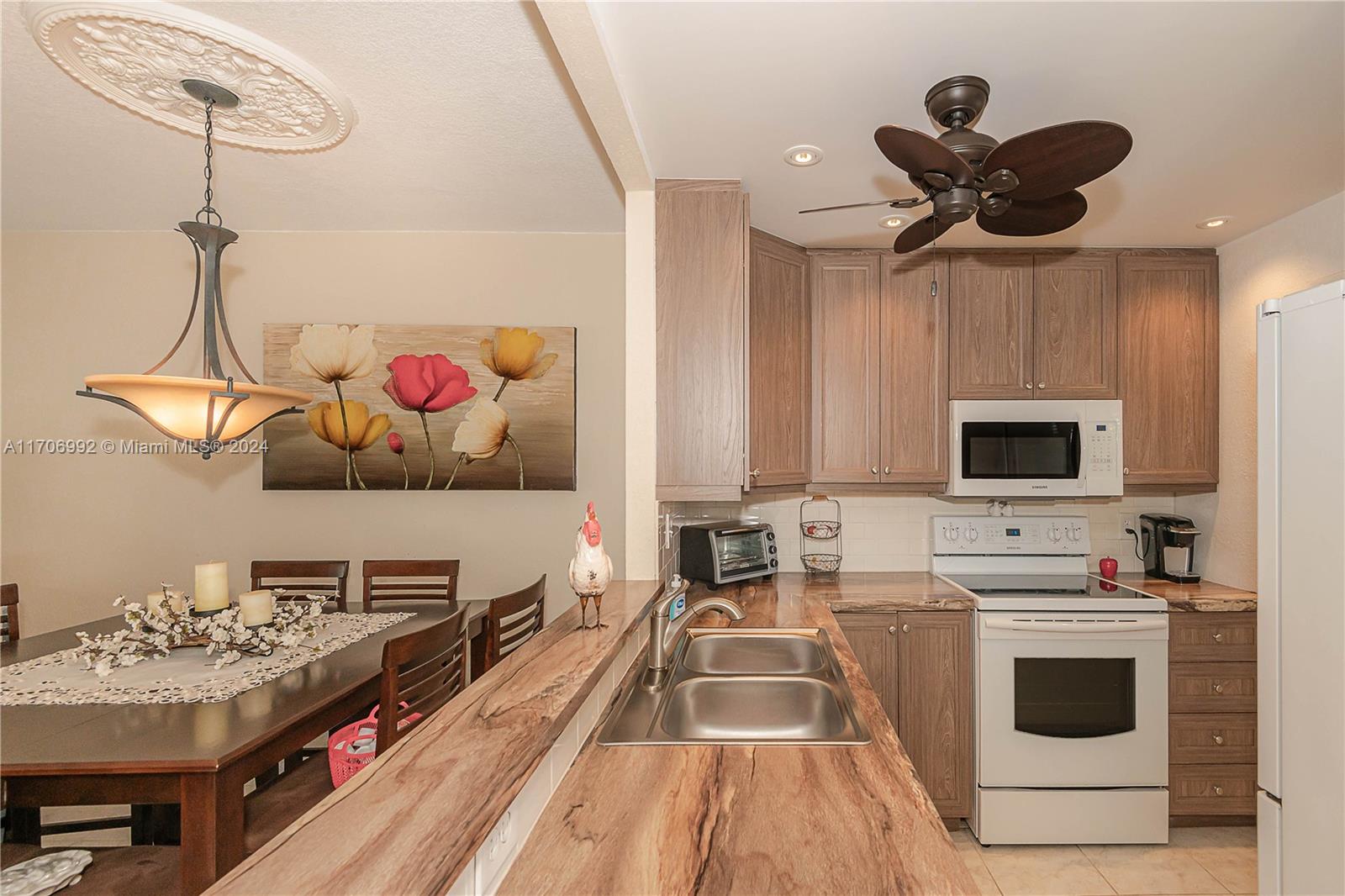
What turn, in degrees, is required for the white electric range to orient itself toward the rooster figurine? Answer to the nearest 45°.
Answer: approximately 45° to its right

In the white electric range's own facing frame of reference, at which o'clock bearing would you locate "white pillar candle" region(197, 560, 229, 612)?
The white pillar candle is roughly at 2 o'clock from the white electric range.

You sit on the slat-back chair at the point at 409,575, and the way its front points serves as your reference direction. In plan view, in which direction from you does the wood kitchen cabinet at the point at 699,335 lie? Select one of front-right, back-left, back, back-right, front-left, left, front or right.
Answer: front-left

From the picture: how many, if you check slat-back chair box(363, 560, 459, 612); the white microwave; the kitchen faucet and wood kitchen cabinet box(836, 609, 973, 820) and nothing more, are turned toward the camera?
3

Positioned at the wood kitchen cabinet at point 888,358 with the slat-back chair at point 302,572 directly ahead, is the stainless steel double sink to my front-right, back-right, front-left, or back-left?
front-left

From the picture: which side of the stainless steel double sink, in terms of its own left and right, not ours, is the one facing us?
right

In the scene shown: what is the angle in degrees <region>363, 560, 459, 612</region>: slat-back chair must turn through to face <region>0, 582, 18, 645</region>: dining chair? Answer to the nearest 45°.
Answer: approximately 90° to its right

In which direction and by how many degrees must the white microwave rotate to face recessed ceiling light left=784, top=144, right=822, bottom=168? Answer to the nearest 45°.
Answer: approximately 45° to its right

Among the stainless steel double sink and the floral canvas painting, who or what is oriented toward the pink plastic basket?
the floral canvas painting

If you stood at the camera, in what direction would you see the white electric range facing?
facing the viewer

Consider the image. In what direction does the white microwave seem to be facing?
toward the camera

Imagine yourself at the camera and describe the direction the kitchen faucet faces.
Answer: facing to the right of the viewer

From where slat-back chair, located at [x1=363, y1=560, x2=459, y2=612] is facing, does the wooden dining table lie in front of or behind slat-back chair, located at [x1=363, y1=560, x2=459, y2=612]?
in front

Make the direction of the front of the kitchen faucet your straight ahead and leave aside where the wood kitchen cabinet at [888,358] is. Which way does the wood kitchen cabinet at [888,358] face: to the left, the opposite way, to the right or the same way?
to the right

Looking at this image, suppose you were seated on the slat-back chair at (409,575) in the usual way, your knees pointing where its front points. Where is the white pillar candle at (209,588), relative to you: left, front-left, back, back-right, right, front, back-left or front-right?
front-right

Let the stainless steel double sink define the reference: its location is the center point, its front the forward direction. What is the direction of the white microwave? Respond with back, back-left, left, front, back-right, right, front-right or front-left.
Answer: front-left

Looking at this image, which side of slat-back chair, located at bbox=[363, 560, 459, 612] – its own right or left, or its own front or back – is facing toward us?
front

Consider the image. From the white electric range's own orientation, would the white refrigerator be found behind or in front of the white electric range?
in front
